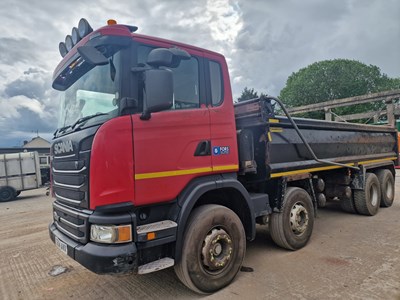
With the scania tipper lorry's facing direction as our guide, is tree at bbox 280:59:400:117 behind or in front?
behind

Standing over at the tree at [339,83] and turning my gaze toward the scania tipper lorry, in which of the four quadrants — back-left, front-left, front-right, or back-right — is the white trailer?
front-right

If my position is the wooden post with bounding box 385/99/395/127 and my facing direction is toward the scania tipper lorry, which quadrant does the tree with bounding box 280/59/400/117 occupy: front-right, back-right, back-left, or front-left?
back-right

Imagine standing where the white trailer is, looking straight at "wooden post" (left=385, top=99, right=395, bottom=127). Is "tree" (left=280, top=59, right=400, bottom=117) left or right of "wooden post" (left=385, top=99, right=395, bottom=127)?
left

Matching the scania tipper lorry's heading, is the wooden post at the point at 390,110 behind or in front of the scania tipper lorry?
behind

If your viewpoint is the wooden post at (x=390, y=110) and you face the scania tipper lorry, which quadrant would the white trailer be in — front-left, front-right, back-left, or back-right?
front-right

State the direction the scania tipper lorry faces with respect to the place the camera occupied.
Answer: facing the viewer and to the left of the viewer

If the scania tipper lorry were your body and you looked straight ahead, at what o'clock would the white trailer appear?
The white trailer is roughly at 3 o'clock from the scania tipper lorry.
